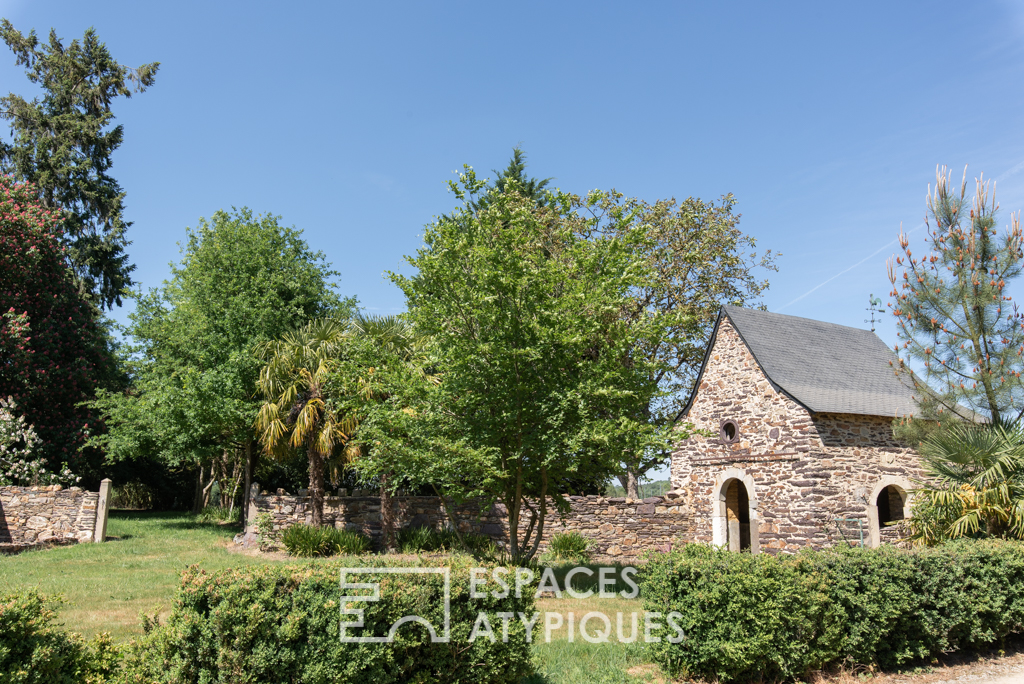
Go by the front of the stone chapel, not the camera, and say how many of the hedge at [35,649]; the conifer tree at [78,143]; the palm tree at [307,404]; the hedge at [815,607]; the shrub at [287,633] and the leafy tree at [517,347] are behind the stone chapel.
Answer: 0

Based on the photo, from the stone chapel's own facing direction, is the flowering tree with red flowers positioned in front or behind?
in front

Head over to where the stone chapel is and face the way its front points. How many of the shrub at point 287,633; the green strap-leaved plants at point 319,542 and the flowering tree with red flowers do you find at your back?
0

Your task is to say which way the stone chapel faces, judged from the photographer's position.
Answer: facing the viewer and to the left of the viewer

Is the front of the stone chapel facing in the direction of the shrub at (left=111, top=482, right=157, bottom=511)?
no

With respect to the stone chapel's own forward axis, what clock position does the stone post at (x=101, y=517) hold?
The stone post is roughly at 1 o'clock from the stone chapel.

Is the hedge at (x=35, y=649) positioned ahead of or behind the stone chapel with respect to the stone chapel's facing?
ahead

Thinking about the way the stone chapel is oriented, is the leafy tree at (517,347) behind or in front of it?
in front

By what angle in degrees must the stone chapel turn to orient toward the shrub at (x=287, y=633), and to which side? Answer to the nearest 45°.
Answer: approximately 45° to its left

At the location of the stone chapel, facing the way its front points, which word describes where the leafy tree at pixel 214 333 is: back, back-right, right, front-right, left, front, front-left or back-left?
front-right

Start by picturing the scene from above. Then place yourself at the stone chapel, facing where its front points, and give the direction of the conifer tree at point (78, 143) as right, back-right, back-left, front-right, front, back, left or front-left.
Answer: front-right

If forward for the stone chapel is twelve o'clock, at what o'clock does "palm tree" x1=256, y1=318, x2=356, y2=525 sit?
The palm tree is roughly at 1 o'clock from the stone chapel.
